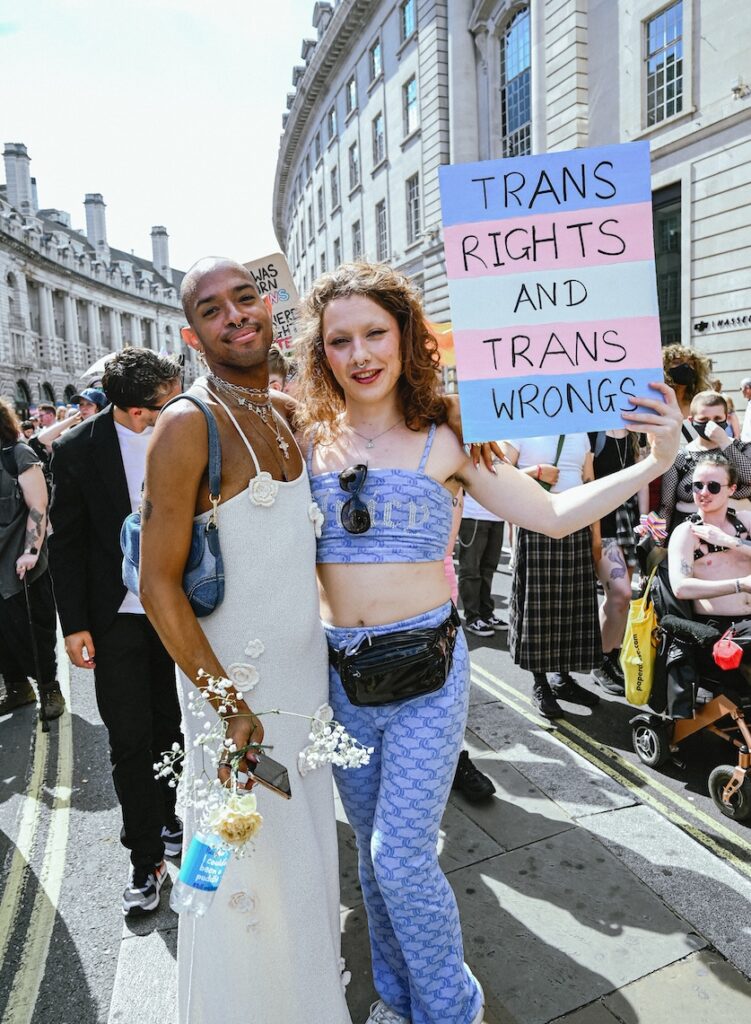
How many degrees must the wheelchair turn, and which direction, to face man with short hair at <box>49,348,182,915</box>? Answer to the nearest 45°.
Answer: approximately 90° to its right

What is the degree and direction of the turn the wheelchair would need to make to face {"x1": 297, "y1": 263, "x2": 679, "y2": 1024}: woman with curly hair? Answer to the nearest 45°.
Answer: approximately 45° to its right

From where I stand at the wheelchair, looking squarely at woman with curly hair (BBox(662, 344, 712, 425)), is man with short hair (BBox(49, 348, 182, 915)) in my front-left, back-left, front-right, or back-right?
back-left

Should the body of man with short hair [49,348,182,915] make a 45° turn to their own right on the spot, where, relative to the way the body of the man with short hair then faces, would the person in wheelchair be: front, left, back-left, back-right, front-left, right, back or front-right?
left

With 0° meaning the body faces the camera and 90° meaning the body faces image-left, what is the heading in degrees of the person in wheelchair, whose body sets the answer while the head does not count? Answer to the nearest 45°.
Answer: approximately 315°

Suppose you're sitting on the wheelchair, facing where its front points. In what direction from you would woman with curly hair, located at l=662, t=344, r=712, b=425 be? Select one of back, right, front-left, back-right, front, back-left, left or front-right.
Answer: back-left

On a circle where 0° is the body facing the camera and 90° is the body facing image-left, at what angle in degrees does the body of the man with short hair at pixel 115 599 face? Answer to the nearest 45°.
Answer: approximately 315°

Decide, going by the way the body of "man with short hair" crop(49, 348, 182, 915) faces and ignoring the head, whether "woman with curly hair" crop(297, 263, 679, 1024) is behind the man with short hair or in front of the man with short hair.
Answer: in front

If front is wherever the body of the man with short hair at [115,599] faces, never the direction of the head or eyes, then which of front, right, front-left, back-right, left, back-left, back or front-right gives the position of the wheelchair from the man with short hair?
front-left
